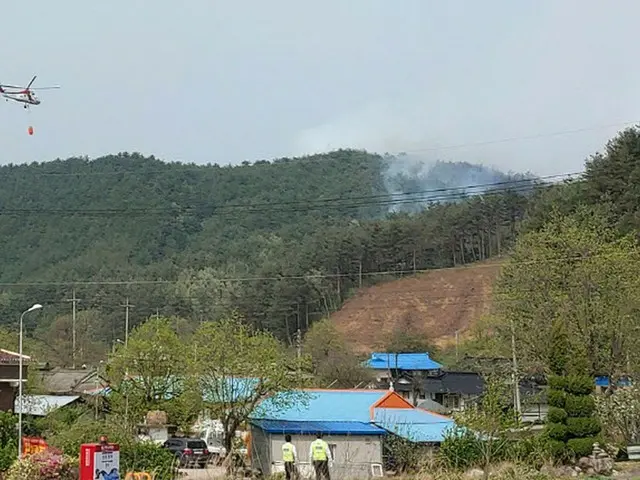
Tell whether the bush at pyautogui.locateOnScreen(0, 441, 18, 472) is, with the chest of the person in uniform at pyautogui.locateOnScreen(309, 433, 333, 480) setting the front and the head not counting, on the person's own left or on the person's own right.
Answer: on the person's own left

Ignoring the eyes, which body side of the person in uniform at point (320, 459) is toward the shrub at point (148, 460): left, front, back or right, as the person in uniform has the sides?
left

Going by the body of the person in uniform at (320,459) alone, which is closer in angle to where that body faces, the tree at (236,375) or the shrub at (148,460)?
the tree

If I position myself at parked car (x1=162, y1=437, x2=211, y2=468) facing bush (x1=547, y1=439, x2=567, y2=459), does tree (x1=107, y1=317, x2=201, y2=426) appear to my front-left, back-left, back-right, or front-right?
back-left

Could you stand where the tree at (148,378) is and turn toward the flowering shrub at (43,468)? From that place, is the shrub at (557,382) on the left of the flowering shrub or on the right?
left

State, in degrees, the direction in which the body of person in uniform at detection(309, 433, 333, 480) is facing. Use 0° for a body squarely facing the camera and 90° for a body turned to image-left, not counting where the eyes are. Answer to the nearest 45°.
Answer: approximately 180°

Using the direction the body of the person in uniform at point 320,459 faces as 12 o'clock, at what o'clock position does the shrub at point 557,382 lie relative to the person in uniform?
The shrub is roughly at 2 o'clock from the person in uniform.

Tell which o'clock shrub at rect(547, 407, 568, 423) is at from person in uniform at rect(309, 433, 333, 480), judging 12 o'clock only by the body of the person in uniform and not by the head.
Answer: The shrub is roughly at 2 o'clock from the person in uniform.

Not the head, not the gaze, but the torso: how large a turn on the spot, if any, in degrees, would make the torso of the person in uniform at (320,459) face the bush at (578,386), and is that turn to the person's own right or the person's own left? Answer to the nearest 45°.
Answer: approximately 45° to the person's own right

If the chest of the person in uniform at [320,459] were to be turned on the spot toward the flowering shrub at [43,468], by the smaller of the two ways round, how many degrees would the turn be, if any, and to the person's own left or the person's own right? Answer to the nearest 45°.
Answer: approximately 90° to the person's own left
